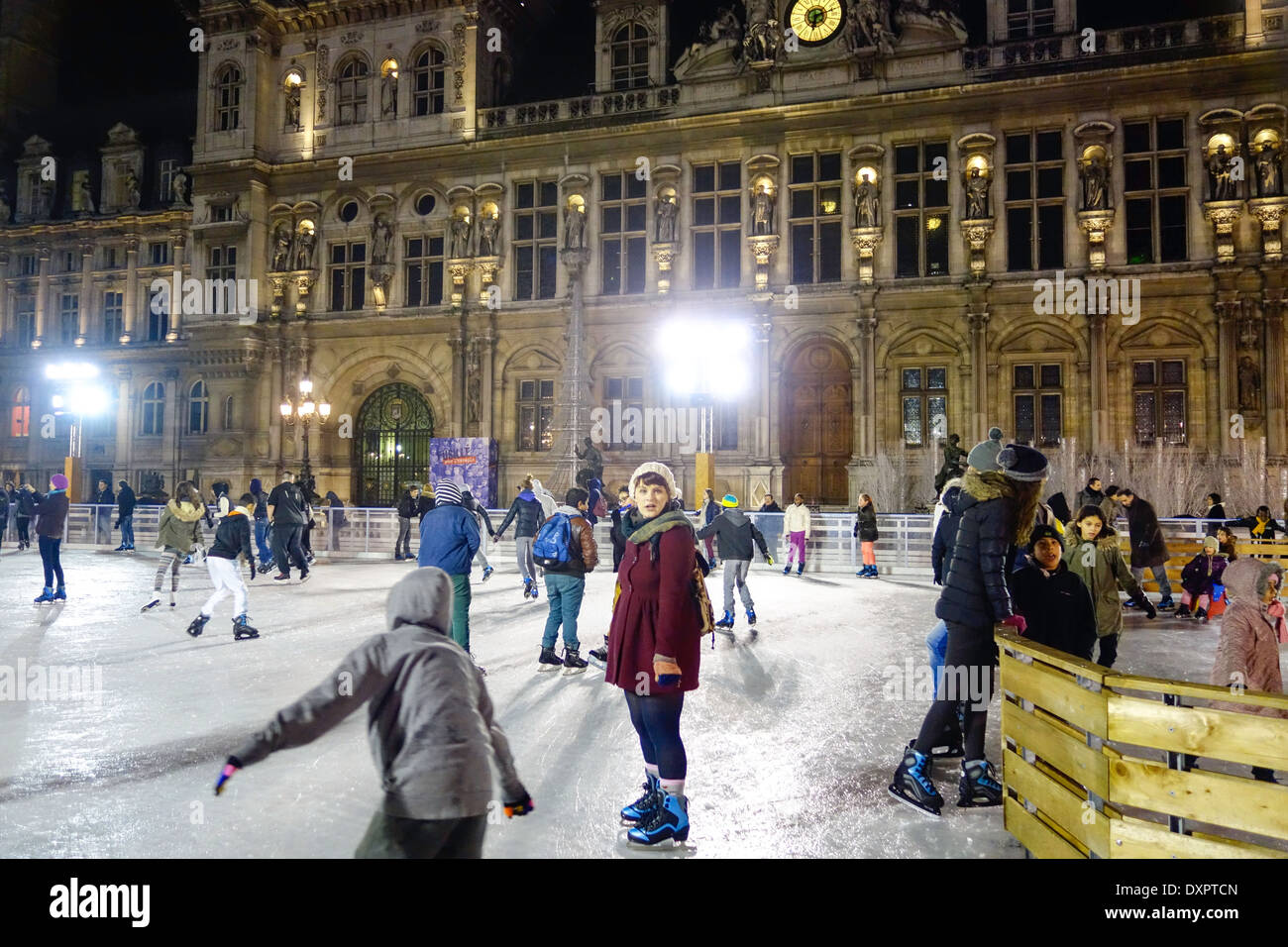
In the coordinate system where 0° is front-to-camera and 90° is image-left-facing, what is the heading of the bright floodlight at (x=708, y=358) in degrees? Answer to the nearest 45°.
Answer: approximately 0°

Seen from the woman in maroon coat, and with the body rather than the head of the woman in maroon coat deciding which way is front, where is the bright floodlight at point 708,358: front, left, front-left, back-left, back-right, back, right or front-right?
back-right

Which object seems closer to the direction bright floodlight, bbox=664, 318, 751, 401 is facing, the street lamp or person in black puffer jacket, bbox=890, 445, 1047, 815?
the person in black puffer jacket

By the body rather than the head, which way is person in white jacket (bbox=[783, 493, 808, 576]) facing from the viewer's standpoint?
toward the camera

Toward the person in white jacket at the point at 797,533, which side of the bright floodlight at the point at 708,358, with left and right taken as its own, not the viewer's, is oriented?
front

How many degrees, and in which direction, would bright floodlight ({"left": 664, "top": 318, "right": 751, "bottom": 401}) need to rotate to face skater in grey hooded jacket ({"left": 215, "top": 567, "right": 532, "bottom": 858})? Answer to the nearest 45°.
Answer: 0° — it already faces them

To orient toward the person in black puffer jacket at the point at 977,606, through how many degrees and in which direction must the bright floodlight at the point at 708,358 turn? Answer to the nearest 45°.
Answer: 0° — it already faces them
